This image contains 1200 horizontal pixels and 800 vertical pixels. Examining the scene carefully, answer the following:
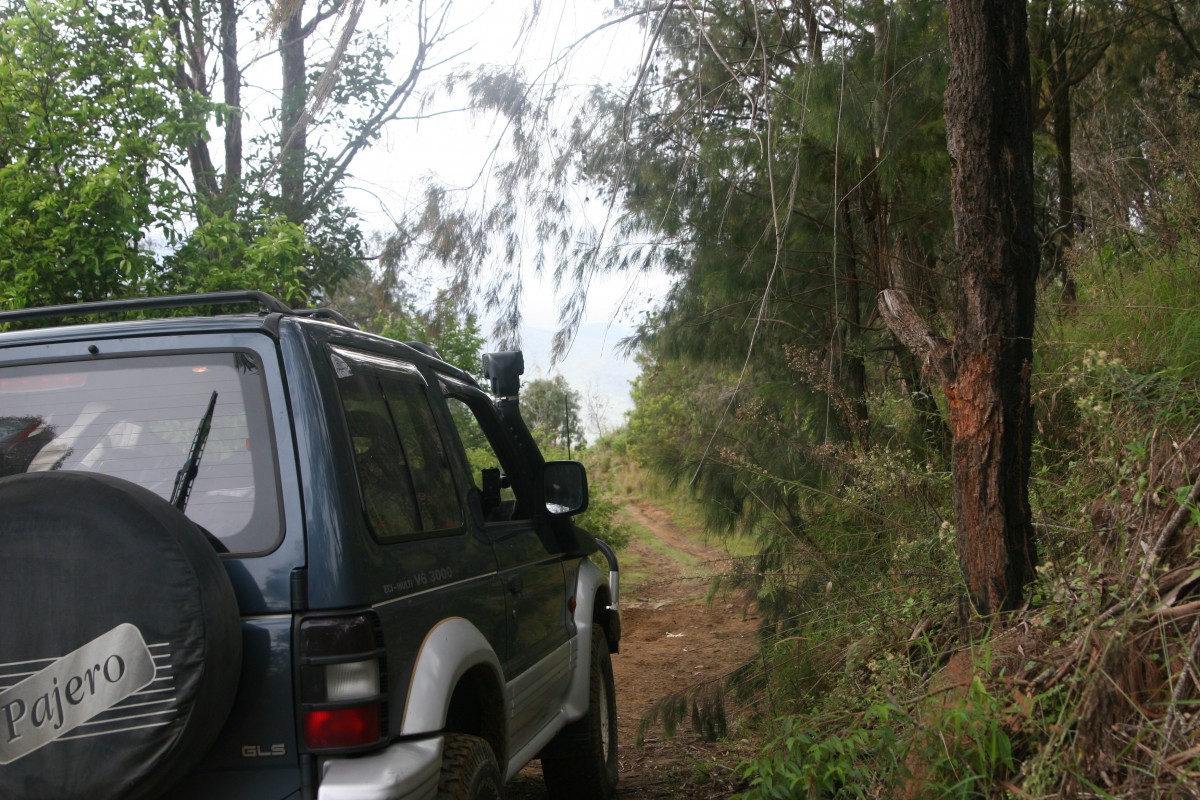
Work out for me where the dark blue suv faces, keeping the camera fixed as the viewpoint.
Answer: facing away from the viewer and to the right of the viewer
